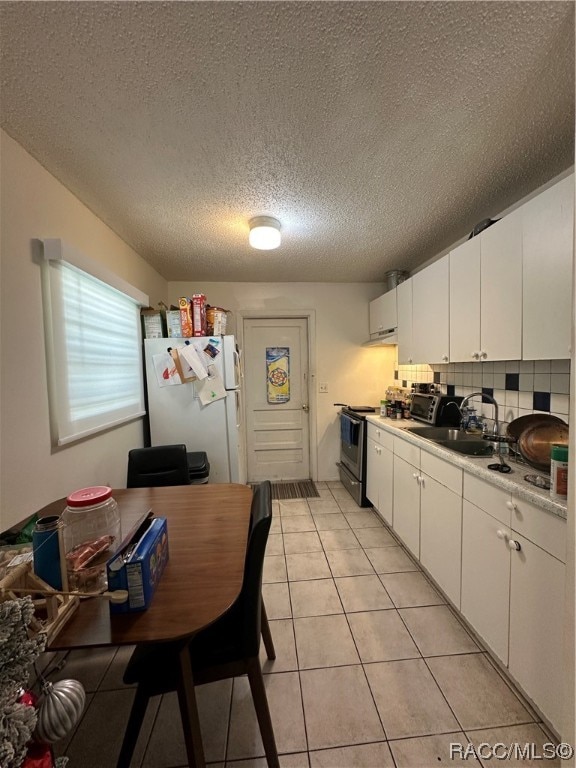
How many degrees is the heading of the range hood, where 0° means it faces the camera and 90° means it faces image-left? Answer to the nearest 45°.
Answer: approximately 90°

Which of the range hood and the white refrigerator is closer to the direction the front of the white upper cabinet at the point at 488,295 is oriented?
the white refrigerator

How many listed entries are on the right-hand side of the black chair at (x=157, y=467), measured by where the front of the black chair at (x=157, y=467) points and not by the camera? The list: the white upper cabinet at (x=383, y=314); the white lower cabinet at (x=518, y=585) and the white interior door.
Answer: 0

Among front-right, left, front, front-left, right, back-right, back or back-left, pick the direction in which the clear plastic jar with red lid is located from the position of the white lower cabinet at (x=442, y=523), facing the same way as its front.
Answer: front

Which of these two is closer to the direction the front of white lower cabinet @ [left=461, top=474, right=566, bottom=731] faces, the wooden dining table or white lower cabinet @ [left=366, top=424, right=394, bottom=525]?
the wooden dining table

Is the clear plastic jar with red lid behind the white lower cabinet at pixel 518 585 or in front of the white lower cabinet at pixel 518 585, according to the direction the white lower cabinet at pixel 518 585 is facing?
in front

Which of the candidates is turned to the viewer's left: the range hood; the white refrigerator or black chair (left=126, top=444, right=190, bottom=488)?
the range hood

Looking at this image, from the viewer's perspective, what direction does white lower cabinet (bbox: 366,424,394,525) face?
to the viewer's left

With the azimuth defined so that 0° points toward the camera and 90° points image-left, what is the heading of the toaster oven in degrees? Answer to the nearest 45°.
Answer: approximately 45°

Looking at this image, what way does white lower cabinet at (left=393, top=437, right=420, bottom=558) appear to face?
to the viewer's left

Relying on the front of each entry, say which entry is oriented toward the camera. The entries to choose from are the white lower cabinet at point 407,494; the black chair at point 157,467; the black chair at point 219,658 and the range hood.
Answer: the black chair at point 157,467

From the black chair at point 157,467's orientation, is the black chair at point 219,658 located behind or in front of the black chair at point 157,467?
in front

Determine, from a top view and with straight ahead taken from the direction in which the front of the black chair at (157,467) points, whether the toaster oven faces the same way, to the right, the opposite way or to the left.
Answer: to the right

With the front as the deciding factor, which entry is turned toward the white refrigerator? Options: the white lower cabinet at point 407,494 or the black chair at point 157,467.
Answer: the white lower cabinet
